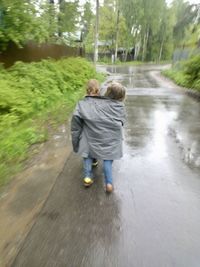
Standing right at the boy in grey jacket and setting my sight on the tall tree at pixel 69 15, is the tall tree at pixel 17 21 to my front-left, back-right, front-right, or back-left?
front-left

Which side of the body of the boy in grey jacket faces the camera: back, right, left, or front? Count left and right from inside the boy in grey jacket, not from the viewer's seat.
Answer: back

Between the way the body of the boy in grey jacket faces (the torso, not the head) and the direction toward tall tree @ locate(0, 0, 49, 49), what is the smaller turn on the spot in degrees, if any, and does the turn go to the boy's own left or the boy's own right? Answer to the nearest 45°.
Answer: approximately 45° to the boy's own left

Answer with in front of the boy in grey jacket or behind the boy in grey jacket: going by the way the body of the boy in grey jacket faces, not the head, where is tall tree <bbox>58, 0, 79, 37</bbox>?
in front
